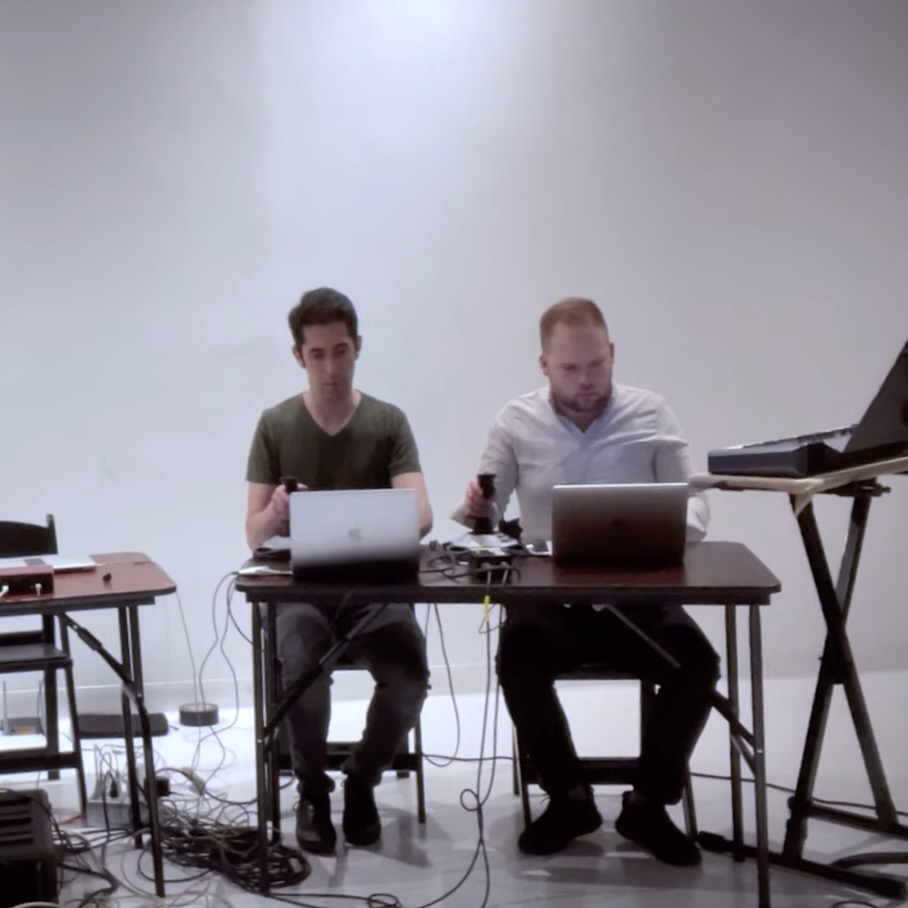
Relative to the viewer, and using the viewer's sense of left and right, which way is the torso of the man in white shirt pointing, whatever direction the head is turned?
facing the viewer

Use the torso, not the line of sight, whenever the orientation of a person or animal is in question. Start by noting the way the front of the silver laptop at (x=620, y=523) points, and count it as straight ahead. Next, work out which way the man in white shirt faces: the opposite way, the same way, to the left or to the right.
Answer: the opposite way

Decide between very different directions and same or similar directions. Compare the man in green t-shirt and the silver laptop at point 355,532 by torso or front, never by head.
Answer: very different directions

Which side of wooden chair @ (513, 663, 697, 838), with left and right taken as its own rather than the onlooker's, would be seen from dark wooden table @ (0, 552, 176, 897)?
right

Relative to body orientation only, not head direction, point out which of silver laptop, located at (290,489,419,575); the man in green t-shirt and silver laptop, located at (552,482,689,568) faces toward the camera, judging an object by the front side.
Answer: the man in green t-shirt

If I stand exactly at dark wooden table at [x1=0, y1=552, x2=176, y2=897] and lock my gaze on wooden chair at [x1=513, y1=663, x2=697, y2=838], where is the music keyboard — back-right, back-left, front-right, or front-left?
front-right

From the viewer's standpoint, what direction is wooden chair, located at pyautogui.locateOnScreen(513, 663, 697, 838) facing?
toward the camera

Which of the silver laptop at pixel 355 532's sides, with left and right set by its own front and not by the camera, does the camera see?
back

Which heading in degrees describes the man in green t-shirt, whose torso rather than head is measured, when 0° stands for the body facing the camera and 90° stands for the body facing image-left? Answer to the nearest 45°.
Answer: approximately 0°

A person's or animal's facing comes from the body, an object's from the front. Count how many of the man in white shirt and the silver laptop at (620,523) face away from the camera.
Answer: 1

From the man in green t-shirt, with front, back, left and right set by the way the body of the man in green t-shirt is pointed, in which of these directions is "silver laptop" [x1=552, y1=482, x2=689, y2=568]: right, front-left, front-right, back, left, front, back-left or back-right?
front-left
